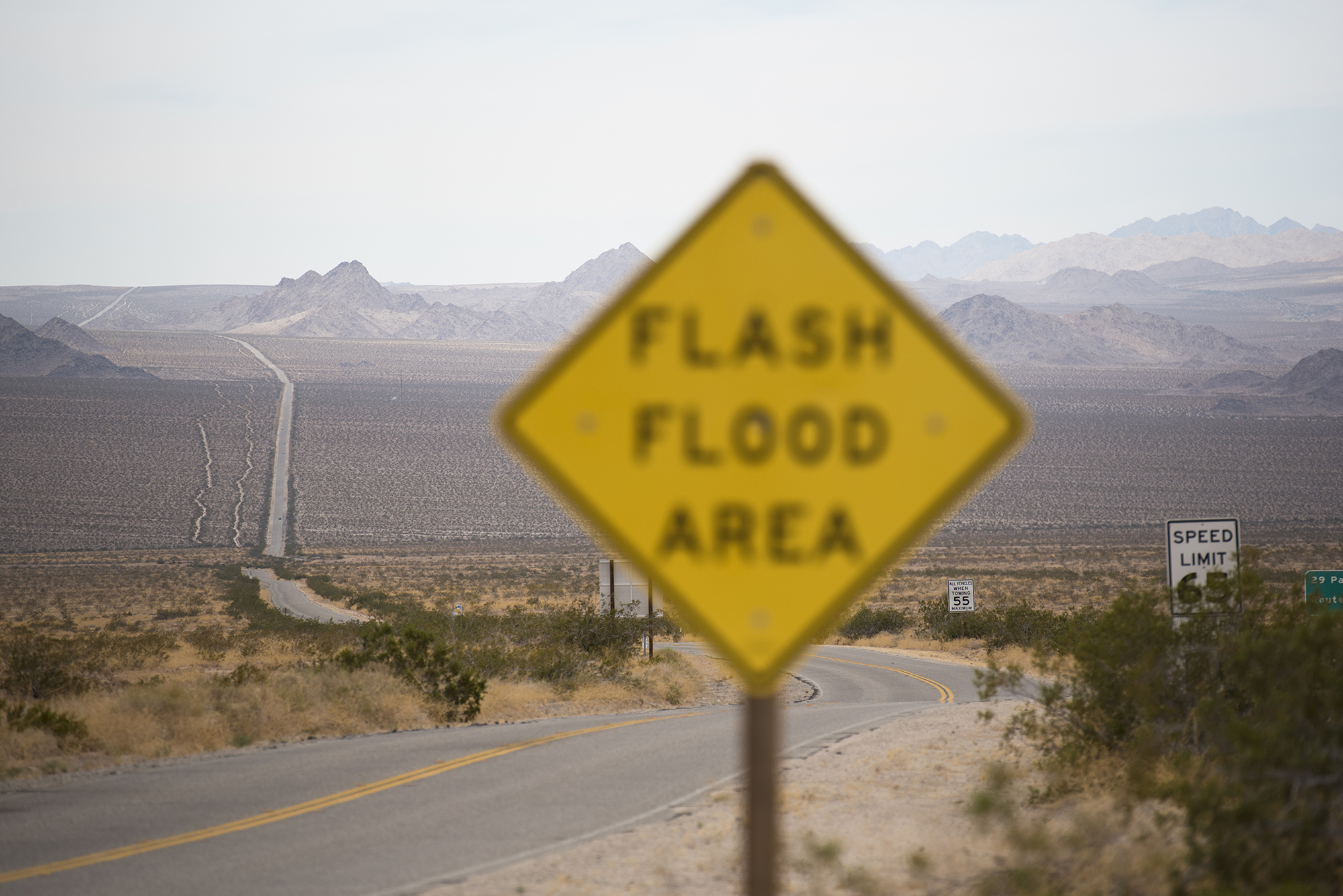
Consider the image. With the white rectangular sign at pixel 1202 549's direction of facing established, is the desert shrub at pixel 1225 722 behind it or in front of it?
in front

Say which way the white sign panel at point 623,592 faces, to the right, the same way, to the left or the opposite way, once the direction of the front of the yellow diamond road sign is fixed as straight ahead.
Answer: the opposite way

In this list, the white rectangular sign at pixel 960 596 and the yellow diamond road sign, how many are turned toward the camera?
2

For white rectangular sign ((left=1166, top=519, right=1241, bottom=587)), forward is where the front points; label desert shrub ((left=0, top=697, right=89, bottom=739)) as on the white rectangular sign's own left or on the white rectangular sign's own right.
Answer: on the white rectangular sign's own right

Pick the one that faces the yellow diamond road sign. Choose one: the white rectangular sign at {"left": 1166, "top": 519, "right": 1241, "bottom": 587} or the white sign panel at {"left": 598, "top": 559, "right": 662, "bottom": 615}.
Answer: the white rectangular sign

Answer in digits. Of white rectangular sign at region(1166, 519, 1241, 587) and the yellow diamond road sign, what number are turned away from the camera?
0

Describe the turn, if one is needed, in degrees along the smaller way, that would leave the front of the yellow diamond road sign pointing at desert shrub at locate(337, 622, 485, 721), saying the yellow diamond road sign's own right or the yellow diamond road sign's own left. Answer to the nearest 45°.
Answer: approximately 180°

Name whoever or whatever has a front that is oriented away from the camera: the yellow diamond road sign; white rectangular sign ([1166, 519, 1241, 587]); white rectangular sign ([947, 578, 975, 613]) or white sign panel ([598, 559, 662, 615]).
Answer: the white sign panel

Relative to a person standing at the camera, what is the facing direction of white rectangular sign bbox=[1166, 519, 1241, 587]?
facing the viewer

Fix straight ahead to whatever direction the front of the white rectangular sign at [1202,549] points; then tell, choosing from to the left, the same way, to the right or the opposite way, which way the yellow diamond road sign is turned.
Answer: the same way

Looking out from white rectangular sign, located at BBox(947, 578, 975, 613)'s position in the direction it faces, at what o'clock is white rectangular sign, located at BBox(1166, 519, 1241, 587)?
white rectangular sign, located at BBox(1166, 519, 1241, 587) is roughly at 12 o'clock from white rectangular sign, located at BBox(947, 578, 975, 613).

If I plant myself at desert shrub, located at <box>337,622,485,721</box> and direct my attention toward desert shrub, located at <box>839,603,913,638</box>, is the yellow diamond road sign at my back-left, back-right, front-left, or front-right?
back-right

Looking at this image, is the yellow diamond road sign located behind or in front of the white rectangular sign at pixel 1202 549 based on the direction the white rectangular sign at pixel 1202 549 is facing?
in front

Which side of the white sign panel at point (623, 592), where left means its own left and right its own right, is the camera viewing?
back

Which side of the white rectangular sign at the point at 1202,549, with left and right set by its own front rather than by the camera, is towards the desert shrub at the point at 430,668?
right

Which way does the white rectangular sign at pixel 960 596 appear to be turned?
toward the camera
